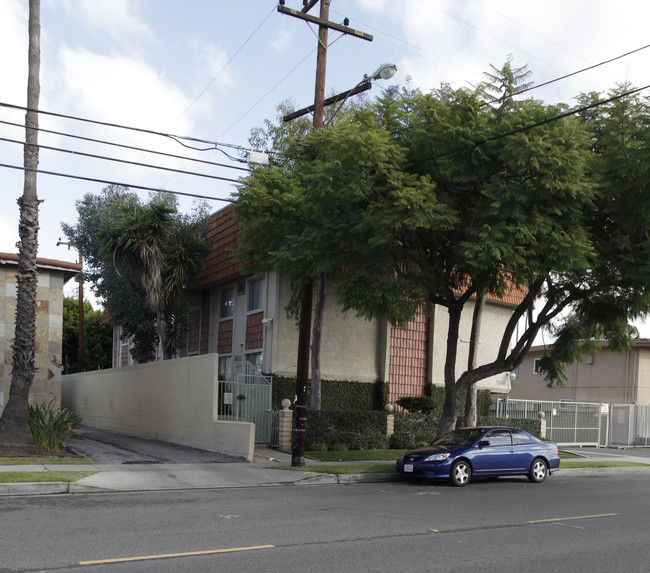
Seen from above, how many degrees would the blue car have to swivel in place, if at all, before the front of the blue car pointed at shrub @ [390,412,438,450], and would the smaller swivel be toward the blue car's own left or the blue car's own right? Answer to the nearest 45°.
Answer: approximately 135° to the blue car's own right

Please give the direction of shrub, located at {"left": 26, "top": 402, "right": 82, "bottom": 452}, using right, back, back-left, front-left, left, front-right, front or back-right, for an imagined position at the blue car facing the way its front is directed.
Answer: front-right

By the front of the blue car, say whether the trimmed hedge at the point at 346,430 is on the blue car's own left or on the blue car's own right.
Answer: on the blue car's own right

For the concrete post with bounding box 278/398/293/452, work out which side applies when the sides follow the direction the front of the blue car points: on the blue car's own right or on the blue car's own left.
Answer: on the blue car's own right

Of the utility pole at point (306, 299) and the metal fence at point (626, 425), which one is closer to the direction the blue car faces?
the utility pole

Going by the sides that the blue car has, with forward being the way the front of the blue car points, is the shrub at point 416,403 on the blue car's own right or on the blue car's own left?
on the blue car's own right

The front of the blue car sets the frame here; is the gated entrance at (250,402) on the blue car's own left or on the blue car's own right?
on the blue car's own right

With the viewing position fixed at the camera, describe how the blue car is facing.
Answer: facing the viewer and to the left of the viewer
